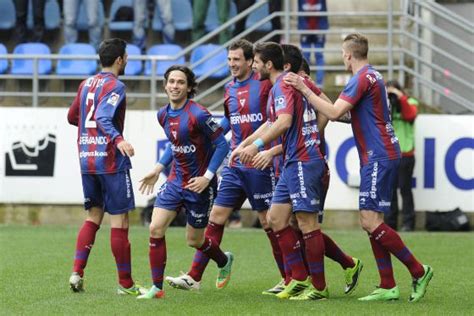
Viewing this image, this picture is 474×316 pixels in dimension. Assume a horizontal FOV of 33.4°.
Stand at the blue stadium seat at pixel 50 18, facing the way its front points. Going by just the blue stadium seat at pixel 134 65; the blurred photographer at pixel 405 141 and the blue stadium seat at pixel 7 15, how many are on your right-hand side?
1

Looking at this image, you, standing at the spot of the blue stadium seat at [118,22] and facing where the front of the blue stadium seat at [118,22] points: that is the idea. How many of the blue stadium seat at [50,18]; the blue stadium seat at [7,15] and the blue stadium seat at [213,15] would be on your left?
1

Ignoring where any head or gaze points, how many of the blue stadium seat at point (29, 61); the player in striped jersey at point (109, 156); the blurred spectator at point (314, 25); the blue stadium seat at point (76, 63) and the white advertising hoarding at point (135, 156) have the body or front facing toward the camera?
4

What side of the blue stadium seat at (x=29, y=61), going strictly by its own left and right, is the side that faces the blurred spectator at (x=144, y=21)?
left

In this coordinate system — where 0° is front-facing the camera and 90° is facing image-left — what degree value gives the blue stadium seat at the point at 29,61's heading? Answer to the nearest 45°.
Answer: approximately 0°

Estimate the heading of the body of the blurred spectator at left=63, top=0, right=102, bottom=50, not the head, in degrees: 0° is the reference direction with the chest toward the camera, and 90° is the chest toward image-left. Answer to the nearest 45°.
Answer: approximately 0°

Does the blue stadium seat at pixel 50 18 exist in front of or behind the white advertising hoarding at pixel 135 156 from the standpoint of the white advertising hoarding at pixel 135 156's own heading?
behind

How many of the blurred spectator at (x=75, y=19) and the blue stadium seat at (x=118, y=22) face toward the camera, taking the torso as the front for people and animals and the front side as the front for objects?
2
